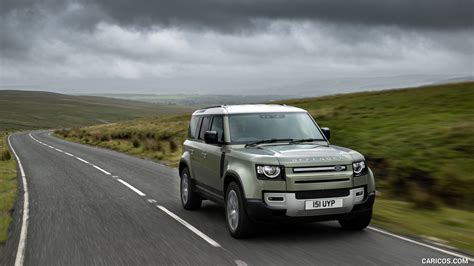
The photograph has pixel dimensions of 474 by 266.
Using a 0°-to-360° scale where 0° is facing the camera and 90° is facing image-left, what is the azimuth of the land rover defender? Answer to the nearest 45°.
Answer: approximately 315°
